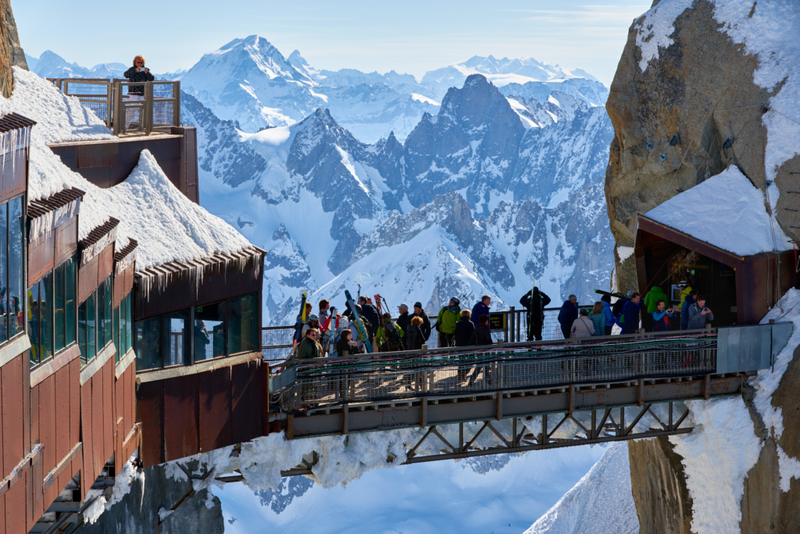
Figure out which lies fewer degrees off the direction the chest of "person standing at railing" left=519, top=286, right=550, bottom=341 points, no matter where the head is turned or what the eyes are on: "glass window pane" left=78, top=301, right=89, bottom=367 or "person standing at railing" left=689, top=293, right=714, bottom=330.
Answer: the person standing at railing

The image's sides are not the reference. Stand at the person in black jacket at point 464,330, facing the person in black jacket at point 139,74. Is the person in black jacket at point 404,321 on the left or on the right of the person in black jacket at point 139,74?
right

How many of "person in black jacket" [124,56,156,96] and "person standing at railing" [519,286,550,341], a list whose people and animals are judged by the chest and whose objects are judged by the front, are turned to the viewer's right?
0

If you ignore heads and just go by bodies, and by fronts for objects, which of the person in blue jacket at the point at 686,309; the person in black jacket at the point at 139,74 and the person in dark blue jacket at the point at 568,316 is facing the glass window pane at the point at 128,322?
the person in black jacket at the point at 139,74

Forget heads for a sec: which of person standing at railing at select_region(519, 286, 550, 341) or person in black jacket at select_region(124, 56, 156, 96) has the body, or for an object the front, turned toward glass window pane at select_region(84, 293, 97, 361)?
the person in black jacket

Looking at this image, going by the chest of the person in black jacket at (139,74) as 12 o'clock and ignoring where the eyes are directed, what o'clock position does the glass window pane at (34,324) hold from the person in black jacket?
The glass window pane is roughly at 12 o'clock from the person in black jacket.

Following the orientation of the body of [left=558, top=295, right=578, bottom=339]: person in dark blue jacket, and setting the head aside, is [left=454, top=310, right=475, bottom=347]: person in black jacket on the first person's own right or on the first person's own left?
on the first person's own left

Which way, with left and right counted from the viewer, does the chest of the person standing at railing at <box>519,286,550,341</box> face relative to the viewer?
facing away from the viewer

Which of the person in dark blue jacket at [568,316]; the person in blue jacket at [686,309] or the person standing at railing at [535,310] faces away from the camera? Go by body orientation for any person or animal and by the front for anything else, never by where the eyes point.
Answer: the person standing at railing

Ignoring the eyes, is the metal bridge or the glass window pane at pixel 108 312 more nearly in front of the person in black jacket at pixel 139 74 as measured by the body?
the glass window pane
